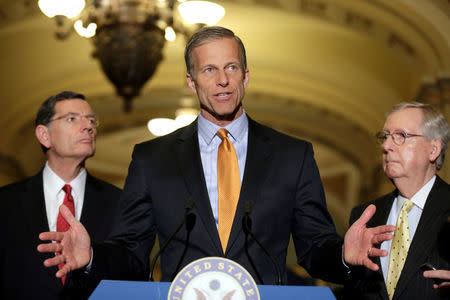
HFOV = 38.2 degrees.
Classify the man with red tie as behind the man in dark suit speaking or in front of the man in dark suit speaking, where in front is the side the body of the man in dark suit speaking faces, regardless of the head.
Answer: behind

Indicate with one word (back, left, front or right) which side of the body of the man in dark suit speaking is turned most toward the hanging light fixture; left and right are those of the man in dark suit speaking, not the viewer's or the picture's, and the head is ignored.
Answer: back

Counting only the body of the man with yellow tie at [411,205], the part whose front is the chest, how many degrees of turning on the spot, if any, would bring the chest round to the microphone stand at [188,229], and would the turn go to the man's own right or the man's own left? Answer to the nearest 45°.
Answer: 0° — they already face it

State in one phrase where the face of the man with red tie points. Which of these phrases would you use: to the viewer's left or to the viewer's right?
to the viewer's right

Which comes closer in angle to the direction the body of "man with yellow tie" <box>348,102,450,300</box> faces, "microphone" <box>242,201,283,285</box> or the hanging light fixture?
the microphone
